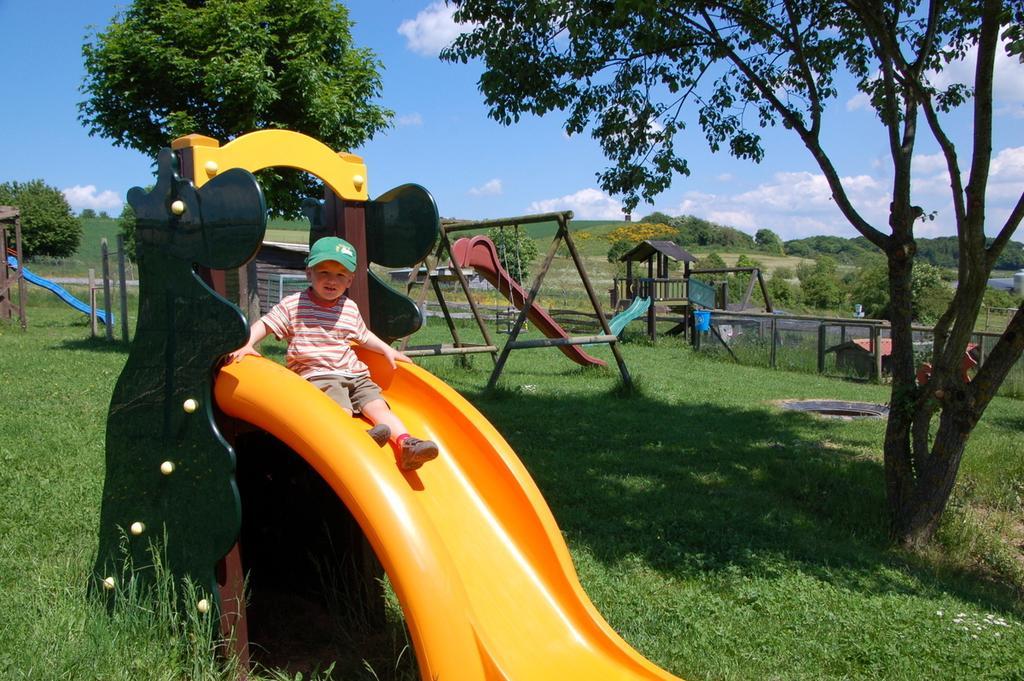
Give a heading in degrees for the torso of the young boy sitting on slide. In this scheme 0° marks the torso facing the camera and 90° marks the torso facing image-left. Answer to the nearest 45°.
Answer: approximately 315°

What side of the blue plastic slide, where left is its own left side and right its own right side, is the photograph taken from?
right

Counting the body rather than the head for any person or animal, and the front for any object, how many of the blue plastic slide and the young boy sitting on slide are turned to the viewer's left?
0

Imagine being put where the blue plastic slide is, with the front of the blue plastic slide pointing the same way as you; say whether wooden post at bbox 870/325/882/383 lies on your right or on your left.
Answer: on your right

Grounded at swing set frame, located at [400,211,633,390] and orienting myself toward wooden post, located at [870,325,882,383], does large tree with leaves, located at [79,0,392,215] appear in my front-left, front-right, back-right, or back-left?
back-left

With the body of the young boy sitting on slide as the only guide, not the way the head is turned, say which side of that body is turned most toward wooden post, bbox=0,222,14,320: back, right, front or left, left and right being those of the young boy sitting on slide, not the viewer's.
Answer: back

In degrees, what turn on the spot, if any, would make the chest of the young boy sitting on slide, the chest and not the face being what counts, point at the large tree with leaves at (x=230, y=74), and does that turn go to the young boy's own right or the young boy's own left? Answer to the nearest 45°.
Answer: approximately 135° to the young boy's own left

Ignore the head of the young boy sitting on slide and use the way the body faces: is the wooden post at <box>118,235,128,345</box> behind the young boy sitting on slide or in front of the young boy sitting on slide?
behind

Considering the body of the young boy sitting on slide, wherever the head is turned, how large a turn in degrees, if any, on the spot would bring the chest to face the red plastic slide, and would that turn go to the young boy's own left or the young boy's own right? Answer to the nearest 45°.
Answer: approximately 135° to the young boy's own left
